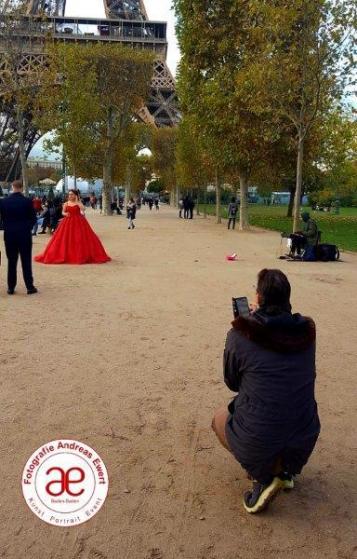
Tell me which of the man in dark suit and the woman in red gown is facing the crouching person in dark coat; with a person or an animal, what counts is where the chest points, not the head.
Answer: the woman in red gown

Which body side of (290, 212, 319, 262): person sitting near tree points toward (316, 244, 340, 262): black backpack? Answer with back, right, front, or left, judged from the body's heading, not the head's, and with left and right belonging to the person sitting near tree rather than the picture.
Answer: back

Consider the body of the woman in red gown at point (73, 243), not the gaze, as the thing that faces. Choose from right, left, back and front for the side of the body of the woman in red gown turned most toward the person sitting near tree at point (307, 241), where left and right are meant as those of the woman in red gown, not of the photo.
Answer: left

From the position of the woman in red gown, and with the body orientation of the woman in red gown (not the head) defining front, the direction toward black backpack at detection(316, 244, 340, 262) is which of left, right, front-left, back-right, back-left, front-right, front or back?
left

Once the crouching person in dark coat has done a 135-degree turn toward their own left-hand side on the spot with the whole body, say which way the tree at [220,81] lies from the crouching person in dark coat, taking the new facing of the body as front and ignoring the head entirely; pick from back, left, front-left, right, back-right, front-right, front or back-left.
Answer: back

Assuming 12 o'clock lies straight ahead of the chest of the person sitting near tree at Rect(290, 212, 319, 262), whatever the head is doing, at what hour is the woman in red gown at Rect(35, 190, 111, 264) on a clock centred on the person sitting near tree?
The woman in red gown is roughly at 11 o'clock from the person sitting near tree.

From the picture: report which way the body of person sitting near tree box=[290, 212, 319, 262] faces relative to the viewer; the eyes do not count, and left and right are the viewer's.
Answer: facing to the left of the viewer

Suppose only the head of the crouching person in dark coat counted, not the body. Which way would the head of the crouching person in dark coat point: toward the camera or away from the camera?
away from the camera

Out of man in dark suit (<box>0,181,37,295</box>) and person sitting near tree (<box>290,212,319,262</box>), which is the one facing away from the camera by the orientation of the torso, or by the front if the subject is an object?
the man in dark suit

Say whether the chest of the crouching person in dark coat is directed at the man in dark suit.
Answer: yes

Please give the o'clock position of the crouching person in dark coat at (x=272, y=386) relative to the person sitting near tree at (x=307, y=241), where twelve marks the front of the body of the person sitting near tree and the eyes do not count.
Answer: The crouching person in dark coat is roughly at 9 o'clock from the person sitting near tree.

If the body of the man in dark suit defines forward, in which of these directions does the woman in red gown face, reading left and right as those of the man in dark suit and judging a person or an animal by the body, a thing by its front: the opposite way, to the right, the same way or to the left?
the opposite way

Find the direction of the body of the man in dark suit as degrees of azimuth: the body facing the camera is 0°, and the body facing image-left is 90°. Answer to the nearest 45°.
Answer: approximately 180°

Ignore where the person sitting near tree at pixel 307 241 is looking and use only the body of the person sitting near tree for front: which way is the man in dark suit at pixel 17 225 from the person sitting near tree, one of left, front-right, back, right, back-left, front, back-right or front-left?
front-left

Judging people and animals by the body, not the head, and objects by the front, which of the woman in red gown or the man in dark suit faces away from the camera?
the man in dark suit

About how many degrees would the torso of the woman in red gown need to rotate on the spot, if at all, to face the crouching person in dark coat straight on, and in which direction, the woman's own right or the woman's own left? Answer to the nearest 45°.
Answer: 0° — they already face them

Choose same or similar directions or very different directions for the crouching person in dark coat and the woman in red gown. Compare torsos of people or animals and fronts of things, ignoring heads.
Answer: very different directions

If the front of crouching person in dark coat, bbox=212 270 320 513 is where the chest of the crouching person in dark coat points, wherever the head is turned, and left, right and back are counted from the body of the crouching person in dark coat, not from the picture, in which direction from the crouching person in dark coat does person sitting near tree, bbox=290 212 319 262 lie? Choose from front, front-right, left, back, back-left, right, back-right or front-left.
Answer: front-right
